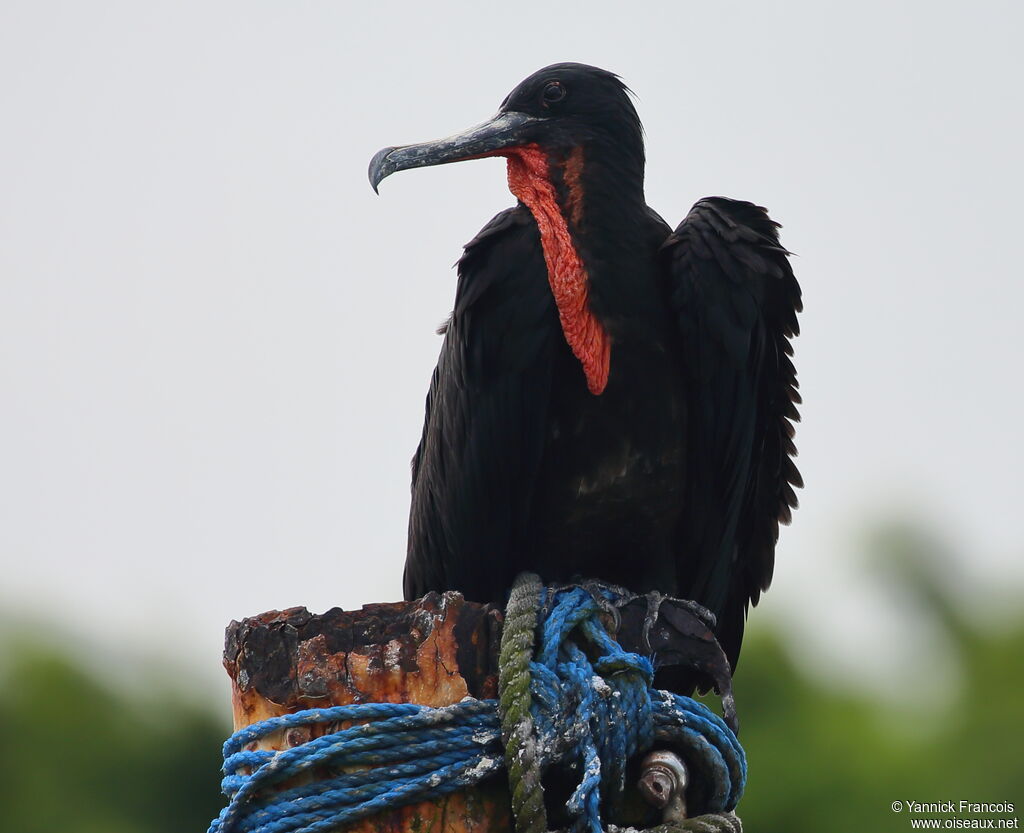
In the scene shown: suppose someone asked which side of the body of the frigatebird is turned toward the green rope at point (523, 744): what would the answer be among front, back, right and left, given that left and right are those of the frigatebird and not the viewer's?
front

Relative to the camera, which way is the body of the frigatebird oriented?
toward the camera

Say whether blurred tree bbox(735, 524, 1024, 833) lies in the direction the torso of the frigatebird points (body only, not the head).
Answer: no
